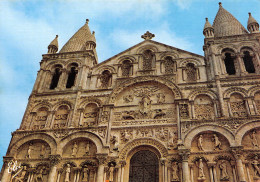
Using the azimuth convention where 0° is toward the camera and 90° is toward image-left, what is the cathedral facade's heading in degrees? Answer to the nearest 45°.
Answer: approximately 0°
